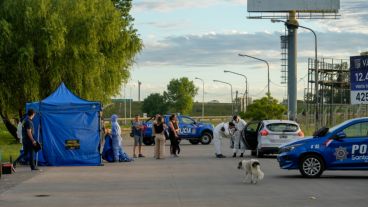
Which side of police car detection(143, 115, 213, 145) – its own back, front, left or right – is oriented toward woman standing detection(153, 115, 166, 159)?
right

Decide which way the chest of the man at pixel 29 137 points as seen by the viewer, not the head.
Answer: to the viewer's right

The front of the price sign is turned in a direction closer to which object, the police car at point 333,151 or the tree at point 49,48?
the police car

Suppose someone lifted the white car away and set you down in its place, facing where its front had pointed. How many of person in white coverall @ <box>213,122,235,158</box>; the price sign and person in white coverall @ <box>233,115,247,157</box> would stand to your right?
1

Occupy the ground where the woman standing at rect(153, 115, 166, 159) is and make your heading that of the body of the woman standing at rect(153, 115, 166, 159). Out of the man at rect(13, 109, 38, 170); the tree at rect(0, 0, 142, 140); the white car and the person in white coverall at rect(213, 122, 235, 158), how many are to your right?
2

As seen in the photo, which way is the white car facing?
away from the camera

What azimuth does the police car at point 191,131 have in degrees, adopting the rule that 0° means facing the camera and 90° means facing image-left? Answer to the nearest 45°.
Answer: approximately 270°

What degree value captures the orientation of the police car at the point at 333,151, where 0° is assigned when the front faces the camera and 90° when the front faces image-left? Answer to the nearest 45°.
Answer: approximately 90°

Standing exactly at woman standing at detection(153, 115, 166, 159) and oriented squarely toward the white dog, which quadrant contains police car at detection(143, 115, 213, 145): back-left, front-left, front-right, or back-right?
back-left

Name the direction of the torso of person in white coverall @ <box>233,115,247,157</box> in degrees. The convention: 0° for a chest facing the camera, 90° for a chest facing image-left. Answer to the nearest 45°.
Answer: approximately 90°
